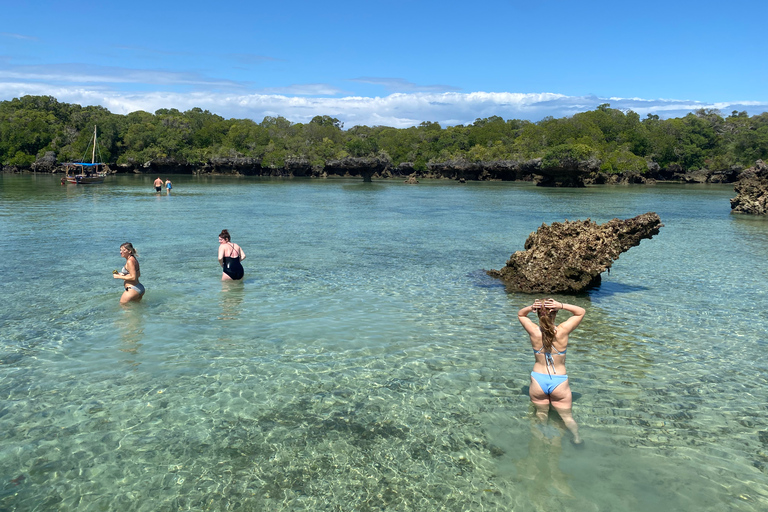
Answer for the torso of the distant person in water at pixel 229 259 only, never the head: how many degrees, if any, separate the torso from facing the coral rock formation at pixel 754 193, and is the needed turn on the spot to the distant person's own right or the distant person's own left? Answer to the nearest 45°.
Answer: approximately 90° to the distant person's own right

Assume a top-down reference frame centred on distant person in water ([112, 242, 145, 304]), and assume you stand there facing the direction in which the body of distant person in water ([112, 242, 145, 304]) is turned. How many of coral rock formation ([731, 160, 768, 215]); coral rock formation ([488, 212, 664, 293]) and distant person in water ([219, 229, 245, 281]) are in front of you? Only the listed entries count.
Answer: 0

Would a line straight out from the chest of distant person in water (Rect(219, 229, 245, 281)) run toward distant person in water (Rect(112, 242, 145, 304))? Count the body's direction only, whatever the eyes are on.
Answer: no

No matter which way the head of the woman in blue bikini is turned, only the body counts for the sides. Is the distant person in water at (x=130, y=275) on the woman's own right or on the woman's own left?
on the woman's own left

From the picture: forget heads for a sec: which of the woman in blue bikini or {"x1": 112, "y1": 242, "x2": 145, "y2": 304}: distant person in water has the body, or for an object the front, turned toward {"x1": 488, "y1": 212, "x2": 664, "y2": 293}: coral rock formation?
the woman in blue bikini

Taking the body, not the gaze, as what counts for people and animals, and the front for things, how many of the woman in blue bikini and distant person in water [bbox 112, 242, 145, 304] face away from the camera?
1

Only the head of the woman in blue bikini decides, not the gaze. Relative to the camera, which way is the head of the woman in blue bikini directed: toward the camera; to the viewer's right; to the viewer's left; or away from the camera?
away from the camera

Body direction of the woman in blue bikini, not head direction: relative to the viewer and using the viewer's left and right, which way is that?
facing away from the viewer

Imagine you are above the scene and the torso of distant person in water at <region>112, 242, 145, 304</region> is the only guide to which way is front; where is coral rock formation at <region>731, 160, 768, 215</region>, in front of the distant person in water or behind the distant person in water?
behind
